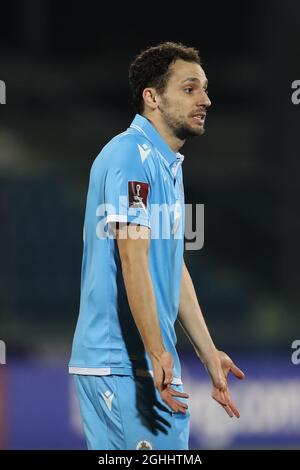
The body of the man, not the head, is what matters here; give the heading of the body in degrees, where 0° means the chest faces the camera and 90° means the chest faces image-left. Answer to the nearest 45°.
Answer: approximately 270°
